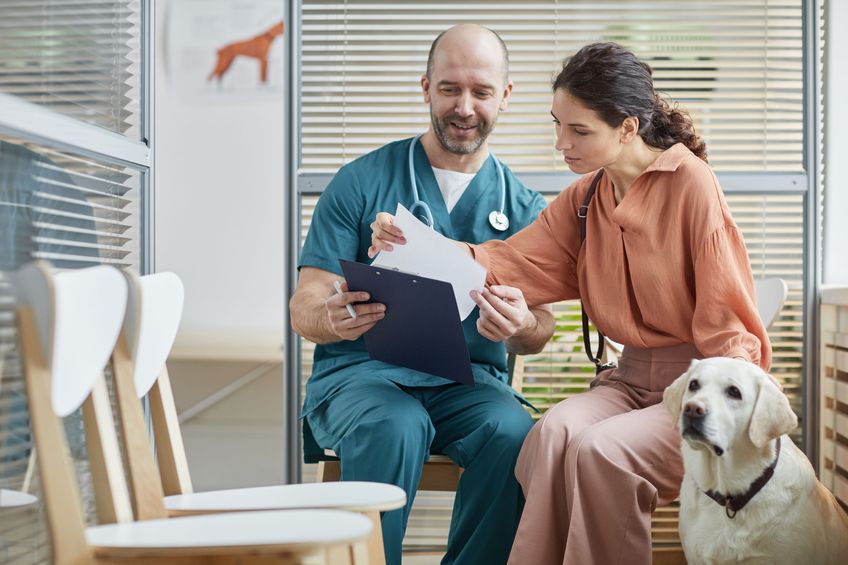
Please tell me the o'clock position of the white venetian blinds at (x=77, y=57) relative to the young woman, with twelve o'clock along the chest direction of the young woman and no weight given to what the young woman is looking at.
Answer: The white venetian blinds is roughly at 1 o'clock from the young woman.

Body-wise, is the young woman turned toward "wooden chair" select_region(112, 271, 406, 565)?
yes

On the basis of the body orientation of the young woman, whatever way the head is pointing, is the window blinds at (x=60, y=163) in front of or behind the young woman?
in front

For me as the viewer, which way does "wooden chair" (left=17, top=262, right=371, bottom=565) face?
facing to the right of the viewer

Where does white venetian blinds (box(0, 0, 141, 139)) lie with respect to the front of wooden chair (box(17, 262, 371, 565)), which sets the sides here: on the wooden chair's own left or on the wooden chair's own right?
on the wooden chair's own left

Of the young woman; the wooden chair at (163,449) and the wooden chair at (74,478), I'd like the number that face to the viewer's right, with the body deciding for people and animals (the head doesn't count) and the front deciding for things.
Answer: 2

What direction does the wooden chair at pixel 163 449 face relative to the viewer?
to the viewer's right

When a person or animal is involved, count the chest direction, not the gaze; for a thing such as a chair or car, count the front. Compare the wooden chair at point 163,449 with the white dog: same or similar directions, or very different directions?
very different directions

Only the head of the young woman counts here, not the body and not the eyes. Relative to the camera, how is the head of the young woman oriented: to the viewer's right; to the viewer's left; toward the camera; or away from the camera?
to the viewer's left
